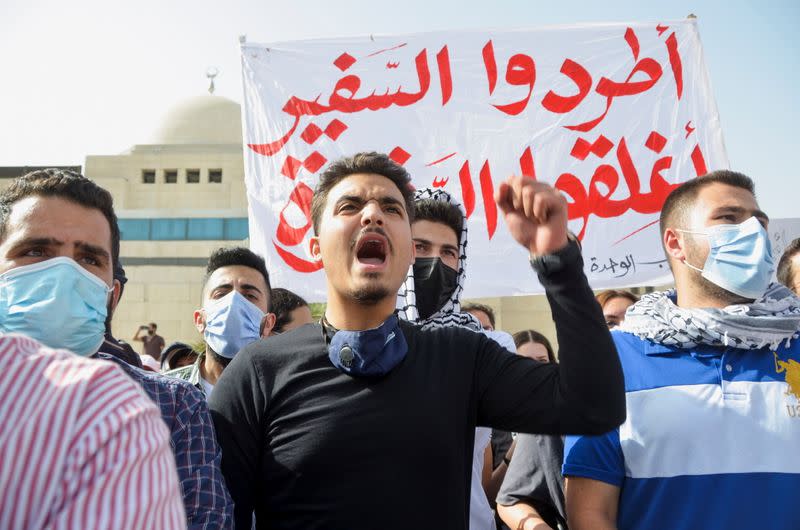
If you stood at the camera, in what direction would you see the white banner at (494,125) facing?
facing the viewer
